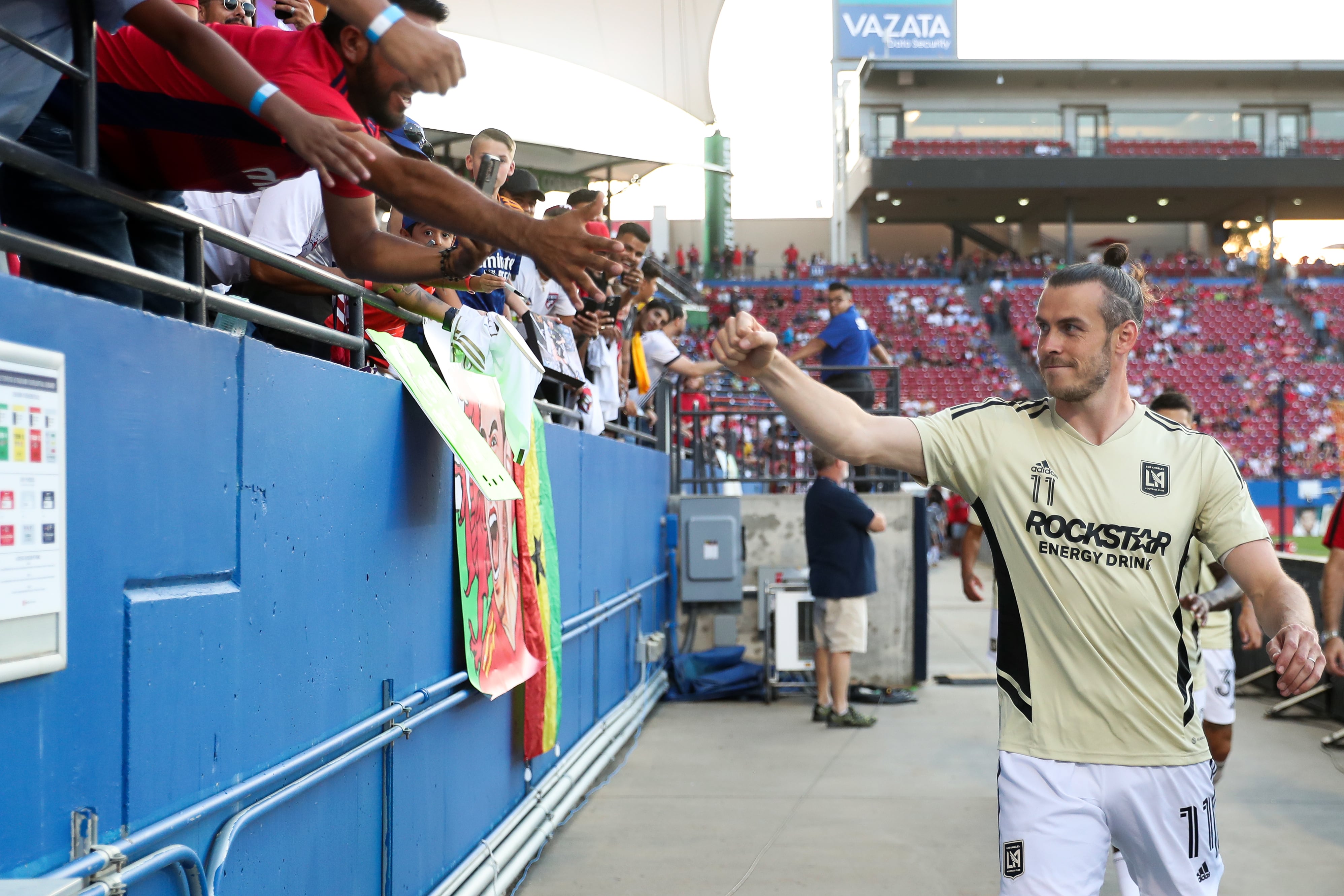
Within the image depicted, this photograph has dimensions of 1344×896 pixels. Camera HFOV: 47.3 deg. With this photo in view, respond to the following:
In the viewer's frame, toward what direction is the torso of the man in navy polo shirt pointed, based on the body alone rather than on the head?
to the viewer's right

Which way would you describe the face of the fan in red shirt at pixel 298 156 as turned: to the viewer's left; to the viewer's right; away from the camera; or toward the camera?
to the viewer's right

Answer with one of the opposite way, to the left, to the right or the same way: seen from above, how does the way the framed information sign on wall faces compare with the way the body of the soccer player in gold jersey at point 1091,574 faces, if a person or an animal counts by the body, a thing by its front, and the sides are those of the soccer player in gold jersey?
to the left

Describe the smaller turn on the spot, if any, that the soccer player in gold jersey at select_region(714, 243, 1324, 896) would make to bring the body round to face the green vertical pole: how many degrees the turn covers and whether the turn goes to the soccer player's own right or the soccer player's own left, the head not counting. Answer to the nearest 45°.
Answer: approximately 180°

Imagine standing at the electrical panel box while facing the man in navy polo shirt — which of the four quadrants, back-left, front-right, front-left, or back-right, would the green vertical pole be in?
back-left

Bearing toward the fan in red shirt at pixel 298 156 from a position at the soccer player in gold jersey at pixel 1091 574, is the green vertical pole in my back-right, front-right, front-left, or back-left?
back-right

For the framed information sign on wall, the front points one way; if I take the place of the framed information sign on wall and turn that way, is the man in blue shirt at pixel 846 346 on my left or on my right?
on my left

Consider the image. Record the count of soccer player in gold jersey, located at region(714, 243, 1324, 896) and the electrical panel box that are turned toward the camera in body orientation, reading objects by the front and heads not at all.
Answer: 2

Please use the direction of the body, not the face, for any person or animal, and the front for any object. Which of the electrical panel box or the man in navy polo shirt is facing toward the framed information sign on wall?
the electrical panel box
